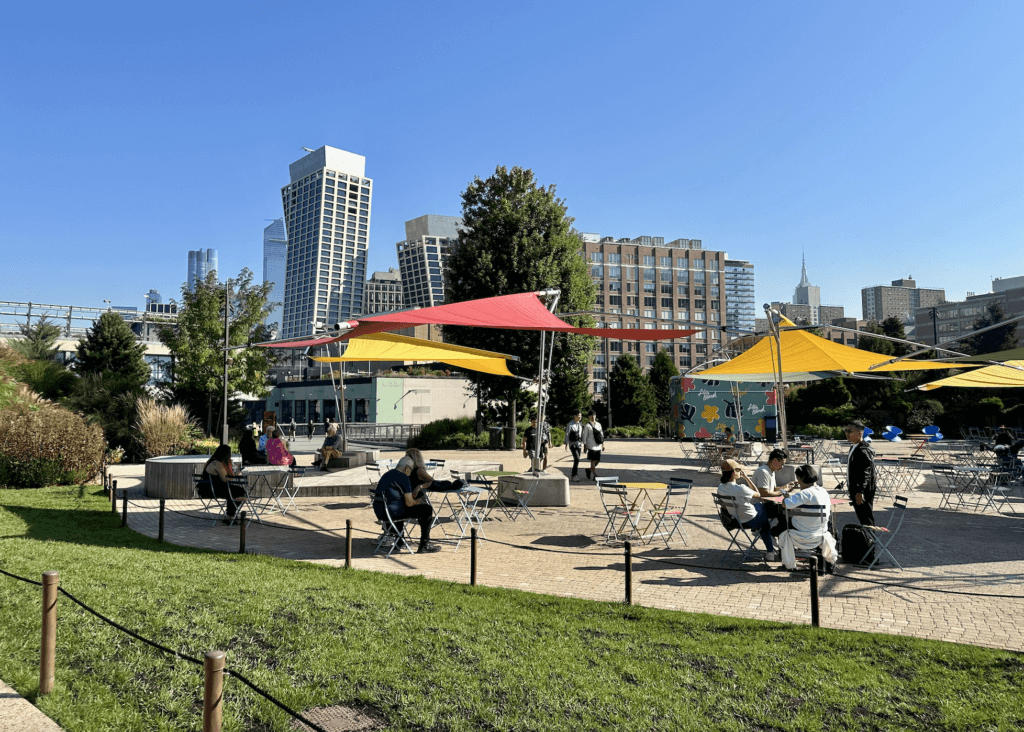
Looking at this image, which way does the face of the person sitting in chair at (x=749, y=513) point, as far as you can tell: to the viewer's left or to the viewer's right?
to the viewer's right

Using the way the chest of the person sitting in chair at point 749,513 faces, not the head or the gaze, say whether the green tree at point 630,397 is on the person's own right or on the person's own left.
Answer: on the person's own left

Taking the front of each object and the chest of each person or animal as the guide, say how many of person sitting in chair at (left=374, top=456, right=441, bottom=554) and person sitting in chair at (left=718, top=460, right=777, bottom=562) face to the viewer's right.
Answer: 2

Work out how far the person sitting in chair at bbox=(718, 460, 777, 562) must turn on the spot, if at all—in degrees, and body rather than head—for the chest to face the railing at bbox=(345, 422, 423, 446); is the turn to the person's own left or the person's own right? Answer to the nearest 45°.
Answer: approximately 135° to the person's own left

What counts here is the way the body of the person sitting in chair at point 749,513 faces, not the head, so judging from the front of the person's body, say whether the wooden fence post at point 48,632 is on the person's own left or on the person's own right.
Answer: on the person's own right

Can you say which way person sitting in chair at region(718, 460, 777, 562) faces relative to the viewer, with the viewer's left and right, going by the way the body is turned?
facing to the right of the viewer

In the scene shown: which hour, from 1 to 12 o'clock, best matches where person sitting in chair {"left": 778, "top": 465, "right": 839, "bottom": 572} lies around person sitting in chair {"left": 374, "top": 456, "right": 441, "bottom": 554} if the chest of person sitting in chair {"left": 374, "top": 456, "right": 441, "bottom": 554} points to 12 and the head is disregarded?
person sitting in chair {"left": 778, "top": 465, "right": 839, "bottom": 572} is roughly at 1 o'clock from person sitting in chair {"left": 374, "top": 456, "right": 441, "bottom": 554}.

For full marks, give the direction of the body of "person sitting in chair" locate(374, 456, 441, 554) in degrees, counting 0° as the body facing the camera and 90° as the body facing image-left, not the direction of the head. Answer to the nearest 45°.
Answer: approximately 270°

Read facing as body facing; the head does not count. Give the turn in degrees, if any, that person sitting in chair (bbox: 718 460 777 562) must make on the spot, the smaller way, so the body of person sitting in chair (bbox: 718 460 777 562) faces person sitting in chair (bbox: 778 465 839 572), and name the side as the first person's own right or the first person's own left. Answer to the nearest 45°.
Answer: approximately 45° to the first person's own right
